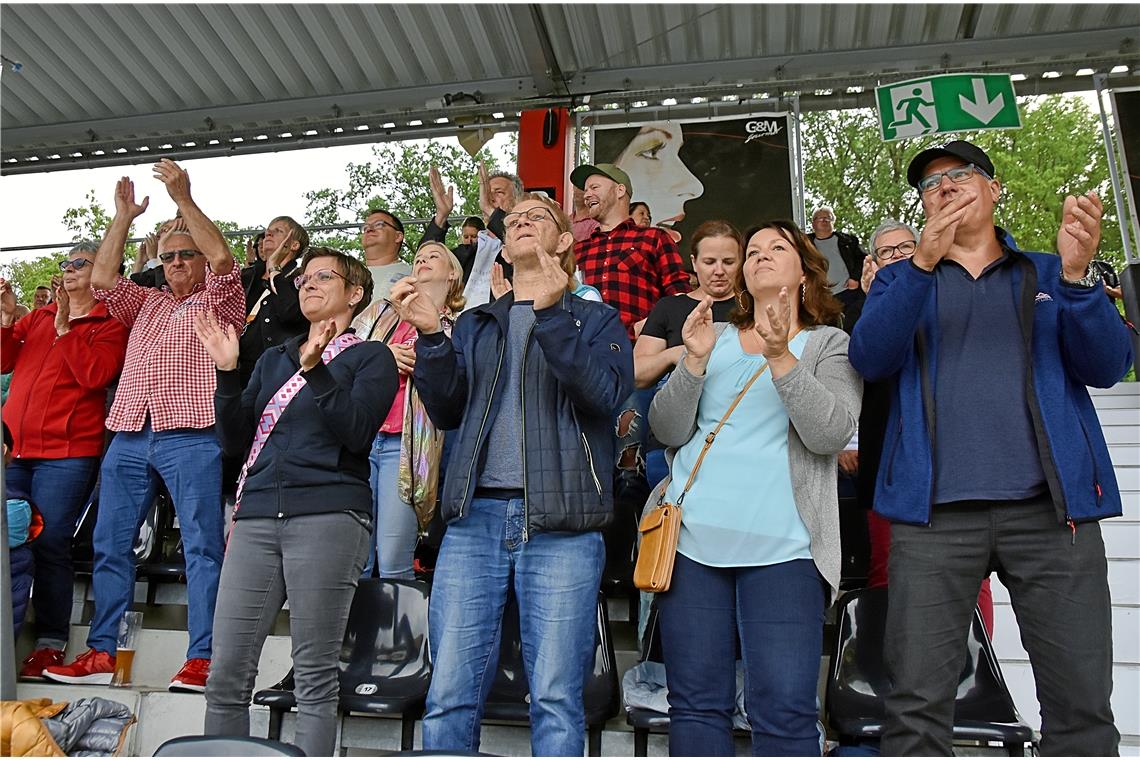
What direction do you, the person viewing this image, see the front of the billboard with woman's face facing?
facing the viewer

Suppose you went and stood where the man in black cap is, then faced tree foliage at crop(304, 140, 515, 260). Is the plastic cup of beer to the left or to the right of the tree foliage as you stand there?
left

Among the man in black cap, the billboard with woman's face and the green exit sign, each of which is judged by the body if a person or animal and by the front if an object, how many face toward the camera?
3

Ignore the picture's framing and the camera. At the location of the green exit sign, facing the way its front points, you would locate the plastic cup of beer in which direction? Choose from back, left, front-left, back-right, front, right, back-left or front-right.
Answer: front-right

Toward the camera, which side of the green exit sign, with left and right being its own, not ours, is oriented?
front

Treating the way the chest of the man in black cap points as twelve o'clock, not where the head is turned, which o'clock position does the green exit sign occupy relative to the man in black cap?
The green exit sign is roughly at 6 o'clock from the man in black cap.

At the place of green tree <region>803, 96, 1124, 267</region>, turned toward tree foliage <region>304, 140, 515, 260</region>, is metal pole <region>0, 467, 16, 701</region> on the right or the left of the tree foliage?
left

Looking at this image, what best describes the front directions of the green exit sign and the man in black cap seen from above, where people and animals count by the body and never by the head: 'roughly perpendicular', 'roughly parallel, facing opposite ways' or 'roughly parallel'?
roughly parallel

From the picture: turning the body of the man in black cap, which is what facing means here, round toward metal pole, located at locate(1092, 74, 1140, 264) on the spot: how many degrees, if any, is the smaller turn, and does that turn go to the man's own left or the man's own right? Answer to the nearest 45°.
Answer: approximately 180°

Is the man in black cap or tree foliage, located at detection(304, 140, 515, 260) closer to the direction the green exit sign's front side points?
the man in black cap

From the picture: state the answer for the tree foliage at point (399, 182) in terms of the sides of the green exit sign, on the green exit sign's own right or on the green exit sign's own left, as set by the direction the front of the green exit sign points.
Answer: on the green exit sign's own right

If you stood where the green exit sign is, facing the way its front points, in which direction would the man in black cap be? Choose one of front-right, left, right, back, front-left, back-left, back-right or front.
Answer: front

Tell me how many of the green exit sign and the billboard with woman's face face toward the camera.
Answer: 2

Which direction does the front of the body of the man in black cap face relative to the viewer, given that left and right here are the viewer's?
facing the viewer

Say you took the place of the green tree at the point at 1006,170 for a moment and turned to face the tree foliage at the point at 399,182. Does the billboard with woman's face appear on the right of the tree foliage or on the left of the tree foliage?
left

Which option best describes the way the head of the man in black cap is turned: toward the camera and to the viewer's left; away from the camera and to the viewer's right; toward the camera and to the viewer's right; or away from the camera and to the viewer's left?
toward the camera and to the viewer's left
